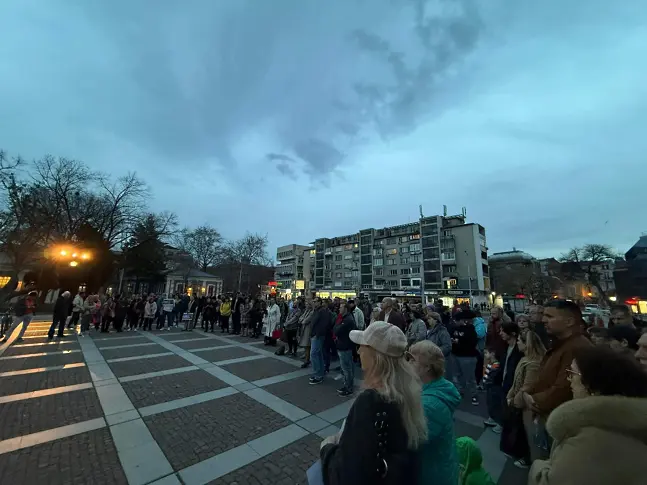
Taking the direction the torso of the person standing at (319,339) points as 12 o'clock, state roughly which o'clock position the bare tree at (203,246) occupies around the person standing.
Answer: The bare tree is roughly at 2 o'clock from the person standing.

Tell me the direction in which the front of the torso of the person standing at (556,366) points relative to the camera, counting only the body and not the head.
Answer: to the viewer's left

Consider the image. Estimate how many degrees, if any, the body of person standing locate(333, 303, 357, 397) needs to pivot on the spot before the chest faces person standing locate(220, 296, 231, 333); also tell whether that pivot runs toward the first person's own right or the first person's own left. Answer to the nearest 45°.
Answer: approximately 45° to the first person's own right

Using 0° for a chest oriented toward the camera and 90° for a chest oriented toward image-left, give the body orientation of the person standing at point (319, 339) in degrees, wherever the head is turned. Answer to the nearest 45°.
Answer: approximately 90°

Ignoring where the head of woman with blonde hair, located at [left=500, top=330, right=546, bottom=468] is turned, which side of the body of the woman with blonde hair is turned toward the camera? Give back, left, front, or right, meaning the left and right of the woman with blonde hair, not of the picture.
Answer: left

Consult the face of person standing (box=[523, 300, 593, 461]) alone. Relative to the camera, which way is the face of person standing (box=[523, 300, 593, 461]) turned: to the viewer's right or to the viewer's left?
to the viewer's left

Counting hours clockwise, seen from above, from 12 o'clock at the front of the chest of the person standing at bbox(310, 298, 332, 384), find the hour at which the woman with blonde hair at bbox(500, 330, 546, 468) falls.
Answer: The woman with blonde hair is roughly at 8 o'clock from the person standing.

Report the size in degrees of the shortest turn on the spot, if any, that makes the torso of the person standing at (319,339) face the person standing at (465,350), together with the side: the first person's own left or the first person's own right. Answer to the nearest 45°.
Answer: approximately 180°

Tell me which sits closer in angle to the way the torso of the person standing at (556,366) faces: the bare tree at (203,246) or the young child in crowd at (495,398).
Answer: the bare tree

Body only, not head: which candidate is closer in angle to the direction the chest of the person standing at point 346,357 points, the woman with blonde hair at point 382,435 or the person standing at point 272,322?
the person standing

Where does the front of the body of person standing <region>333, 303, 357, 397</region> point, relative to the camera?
to the viewer's left
